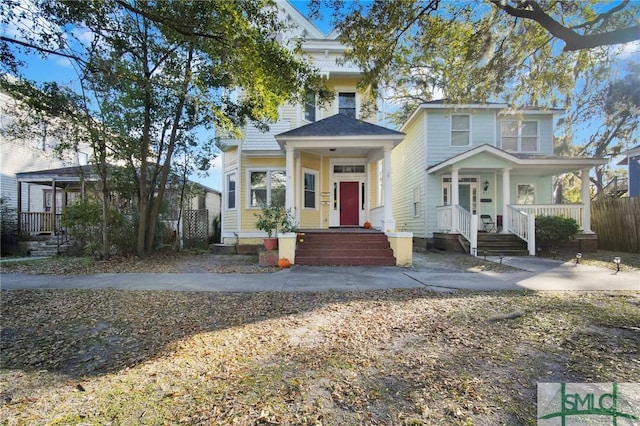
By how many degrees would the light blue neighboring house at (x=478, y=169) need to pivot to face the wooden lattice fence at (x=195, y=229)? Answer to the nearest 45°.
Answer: approximately 45° to its right

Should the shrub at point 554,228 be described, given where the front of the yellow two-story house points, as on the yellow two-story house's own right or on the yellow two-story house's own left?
on the yellow two-story house's own left

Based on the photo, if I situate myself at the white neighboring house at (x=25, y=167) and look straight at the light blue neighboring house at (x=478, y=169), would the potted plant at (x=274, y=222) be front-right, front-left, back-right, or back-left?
front-right

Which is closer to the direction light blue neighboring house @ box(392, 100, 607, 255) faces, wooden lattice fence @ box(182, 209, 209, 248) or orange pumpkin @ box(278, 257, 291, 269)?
the orange pumpkin

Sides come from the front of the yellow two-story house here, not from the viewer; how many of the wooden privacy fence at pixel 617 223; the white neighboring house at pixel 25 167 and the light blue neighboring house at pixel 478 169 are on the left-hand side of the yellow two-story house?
2

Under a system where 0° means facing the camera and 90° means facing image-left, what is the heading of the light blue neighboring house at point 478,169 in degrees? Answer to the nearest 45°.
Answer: approximately 0°

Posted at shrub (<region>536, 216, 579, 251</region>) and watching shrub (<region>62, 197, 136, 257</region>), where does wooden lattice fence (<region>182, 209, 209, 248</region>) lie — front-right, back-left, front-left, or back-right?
front-right

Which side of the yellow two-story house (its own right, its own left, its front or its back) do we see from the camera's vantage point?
front

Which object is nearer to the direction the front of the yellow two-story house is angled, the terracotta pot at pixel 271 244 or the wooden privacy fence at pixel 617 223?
the terracotta pot

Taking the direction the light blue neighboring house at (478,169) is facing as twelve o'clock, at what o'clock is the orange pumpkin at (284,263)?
The orange pumpkin is roughly at 1 o'clock from the light blue neighboring house.

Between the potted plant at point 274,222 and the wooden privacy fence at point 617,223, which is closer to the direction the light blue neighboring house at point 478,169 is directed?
the potted plant

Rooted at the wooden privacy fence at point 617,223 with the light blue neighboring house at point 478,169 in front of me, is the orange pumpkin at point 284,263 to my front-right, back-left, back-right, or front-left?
front-left

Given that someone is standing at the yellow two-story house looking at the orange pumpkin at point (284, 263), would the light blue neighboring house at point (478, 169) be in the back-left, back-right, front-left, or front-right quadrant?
back-left

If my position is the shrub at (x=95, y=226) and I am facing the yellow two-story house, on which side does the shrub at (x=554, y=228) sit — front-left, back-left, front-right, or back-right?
front-right

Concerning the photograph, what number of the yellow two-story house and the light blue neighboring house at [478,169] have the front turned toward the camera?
2

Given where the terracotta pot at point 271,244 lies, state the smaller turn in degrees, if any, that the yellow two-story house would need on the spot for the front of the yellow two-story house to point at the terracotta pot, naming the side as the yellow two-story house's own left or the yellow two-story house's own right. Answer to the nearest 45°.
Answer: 0° — it already faces it
